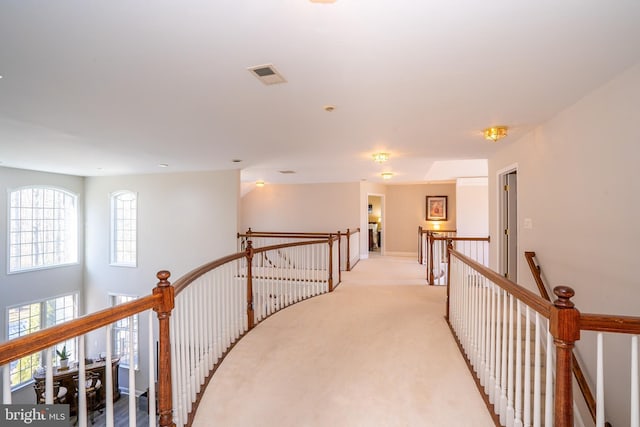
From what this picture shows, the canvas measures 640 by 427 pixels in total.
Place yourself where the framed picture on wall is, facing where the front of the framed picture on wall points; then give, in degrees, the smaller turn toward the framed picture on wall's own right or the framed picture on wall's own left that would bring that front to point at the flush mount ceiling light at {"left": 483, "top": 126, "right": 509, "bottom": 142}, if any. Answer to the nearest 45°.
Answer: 0° — it already faces it

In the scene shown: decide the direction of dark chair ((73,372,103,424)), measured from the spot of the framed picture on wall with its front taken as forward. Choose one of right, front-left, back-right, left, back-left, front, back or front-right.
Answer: front-right

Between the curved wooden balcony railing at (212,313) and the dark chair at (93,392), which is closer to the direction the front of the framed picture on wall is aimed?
the curved wooden balcony railing

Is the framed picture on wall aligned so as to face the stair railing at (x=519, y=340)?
yes

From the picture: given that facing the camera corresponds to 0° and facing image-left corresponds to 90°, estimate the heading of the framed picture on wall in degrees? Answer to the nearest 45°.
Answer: approximately 0°

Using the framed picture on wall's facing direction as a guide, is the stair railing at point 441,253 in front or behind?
in front

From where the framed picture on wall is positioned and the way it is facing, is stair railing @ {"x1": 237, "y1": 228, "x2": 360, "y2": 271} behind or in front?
in front

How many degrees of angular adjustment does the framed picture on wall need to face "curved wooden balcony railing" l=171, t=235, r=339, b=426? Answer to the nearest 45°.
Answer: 0° — it already faces it
